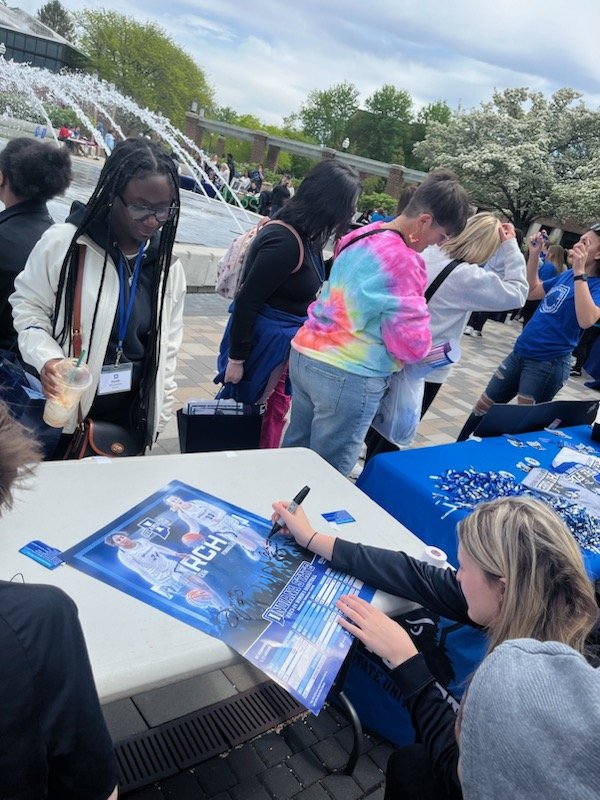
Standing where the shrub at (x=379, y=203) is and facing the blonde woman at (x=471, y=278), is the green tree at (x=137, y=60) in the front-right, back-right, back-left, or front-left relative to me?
back-right

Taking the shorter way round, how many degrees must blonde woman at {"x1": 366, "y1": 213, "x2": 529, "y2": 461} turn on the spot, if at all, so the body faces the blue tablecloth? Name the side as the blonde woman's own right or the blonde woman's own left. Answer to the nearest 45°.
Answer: approximately 90° to the blonde woman's own right

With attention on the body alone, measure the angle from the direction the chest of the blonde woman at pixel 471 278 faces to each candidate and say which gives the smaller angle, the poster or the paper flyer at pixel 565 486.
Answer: the paper flyer
